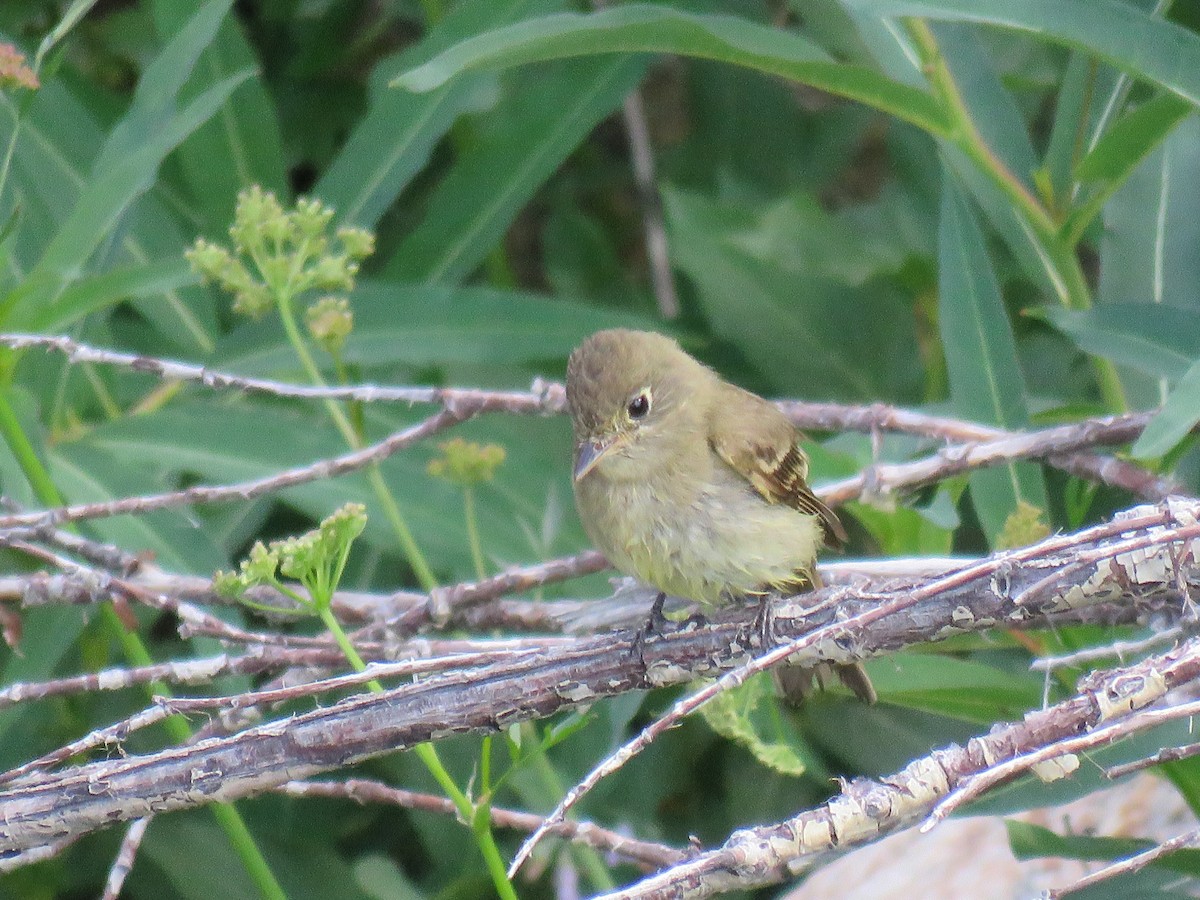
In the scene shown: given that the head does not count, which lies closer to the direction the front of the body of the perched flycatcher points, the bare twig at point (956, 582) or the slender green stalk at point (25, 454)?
the slender green stalk

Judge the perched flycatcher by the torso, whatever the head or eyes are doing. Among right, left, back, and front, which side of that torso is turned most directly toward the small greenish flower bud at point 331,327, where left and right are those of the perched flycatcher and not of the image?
right

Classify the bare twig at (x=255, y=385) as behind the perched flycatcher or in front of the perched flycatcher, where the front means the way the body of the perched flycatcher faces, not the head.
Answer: in front

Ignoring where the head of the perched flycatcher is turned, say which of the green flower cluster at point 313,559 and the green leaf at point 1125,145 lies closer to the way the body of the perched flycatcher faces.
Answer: the green flower cluster

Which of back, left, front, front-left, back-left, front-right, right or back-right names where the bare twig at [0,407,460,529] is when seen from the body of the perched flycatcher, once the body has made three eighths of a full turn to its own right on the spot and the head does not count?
back-left

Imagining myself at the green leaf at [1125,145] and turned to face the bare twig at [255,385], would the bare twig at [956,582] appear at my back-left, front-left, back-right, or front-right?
front-left

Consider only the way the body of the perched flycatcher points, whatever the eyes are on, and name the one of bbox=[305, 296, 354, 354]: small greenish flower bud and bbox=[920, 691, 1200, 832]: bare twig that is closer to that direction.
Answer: the small greenish flower bud

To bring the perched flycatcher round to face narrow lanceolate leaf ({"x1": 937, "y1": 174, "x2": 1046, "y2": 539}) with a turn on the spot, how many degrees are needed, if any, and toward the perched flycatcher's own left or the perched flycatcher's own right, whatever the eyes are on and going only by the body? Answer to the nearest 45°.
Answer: approximately 135° to the perched flycatcher's own left

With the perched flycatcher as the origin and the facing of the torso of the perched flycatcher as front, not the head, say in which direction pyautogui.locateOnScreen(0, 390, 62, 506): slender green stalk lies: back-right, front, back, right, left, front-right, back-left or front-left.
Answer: front
